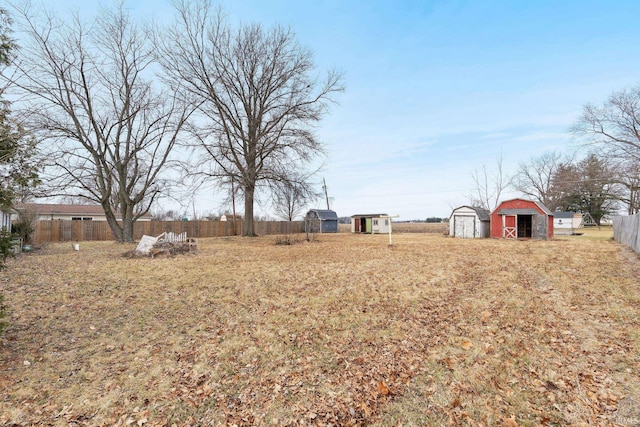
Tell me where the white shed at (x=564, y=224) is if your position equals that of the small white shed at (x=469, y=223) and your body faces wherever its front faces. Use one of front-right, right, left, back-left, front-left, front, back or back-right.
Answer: back-left

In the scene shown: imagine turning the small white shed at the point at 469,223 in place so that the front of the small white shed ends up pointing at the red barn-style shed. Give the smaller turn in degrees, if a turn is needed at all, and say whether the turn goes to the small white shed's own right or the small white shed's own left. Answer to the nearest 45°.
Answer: approximately 45° to the small white shed's own left

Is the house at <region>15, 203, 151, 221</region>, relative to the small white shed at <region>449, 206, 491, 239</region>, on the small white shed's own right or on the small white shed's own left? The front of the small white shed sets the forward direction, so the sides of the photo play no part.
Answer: on the small white shed's own right

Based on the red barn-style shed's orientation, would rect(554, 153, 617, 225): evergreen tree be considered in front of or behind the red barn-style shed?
behind

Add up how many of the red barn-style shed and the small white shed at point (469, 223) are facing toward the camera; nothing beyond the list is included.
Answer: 2

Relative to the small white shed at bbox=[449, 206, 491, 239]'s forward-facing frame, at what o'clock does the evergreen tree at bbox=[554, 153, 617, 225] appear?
The evergreen tree is roughly at 7 o'clock from the small white shed.

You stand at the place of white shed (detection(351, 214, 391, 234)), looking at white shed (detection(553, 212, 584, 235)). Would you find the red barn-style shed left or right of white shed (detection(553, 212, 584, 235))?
right
